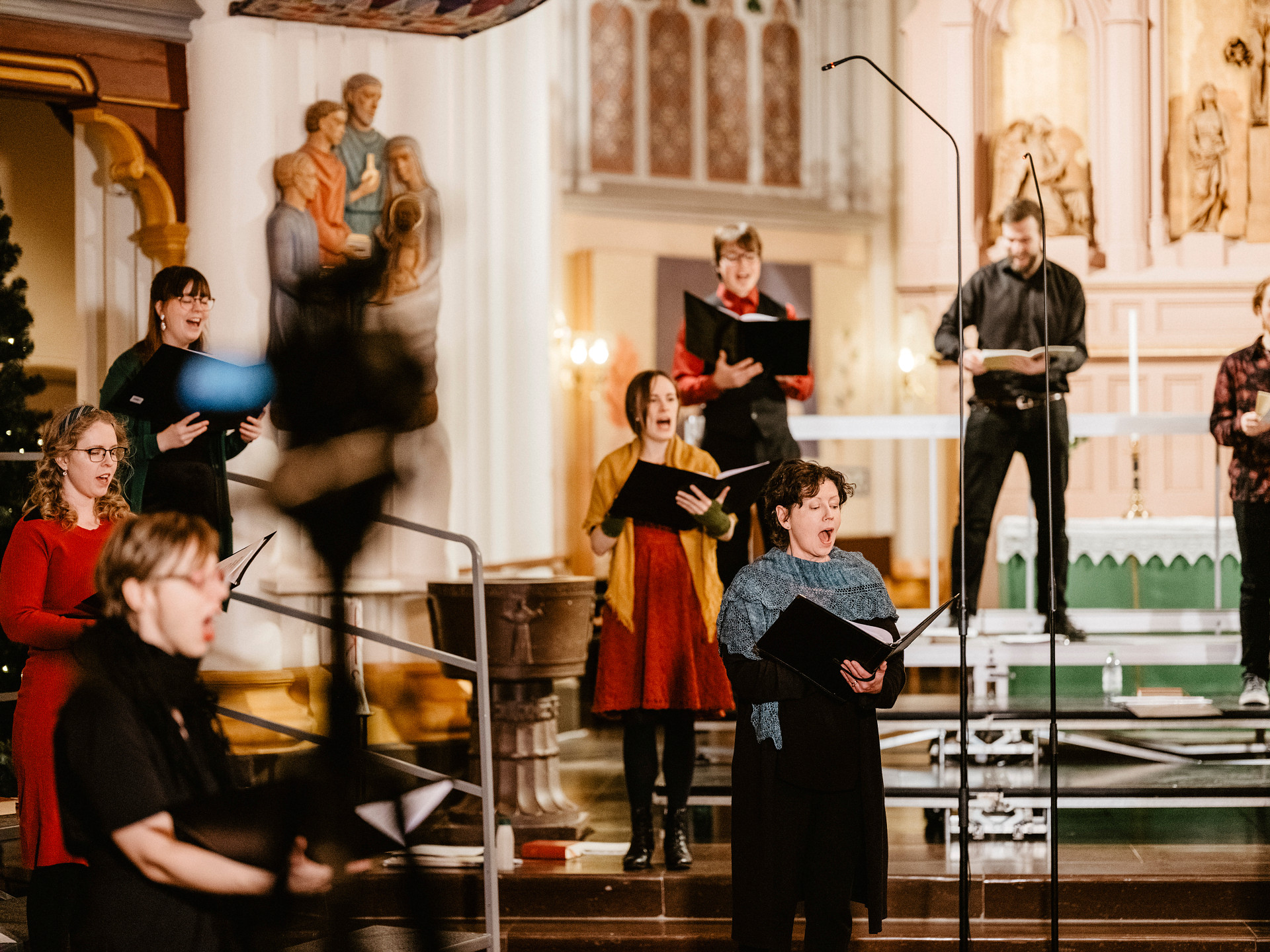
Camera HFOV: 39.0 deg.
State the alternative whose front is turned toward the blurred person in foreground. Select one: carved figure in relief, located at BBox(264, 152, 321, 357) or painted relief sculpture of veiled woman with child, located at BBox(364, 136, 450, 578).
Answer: the painted relief sculpture of veiled woman with child

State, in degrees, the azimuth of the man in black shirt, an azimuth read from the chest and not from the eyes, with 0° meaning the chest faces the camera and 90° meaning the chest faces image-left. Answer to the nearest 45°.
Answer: approximately 0°

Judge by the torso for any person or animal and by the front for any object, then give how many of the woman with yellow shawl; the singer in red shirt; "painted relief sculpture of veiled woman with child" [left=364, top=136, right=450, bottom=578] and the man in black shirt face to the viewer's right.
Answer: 0

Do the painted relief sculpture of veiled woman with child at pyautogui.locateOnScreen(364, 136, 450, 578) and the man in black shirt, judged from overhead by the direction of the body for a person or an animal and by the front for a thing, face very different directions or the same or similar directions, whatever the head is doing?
same or similar directions

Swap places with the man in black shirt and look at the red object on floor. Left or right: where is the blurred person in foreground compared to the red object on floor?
left

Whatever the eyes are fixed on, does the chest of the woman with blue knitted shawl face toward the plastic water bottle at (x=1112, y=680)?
no

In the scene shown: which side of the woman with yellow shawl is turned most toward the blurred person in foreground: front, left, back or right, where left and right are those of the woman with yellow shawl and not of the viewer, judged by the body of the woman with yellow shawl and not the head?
front

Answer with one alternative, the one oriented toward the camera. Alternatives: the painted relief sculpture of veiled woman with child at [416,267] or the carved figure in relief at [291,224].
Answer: the painted relief sculpture of veiled woman with child

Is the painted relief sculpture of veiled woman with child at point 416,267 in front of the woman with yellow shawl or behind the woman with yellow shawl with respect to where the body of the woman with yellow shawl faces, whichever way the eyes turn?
behind

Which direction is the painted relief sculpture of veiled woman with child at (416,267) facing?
toward the camera

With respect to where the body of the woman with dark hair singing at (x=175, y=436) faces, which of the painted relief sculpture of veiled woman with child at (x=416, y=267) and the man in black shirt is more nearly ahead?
the man in black shirt

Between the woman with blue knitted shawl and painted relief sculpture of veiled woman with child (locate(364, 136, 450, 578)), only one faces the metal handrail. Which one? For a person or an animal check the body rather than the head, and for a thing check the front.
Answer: the painted relief sculpture of veiled woman with child

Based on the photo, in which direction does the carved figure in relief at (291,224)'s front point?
to the viewer's right

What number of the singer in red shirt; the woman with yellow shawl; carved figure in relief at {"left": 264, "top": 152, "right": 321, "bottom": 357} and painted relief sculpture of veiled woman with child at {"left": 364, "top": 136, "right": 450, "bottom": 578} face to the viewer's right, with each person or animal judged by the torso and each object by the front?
1

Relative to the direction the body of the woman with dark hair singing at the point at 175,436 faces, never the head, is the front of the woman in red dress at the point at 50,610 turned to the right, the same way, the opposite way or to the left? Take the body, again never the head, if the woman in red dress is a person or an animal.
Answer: the same way
